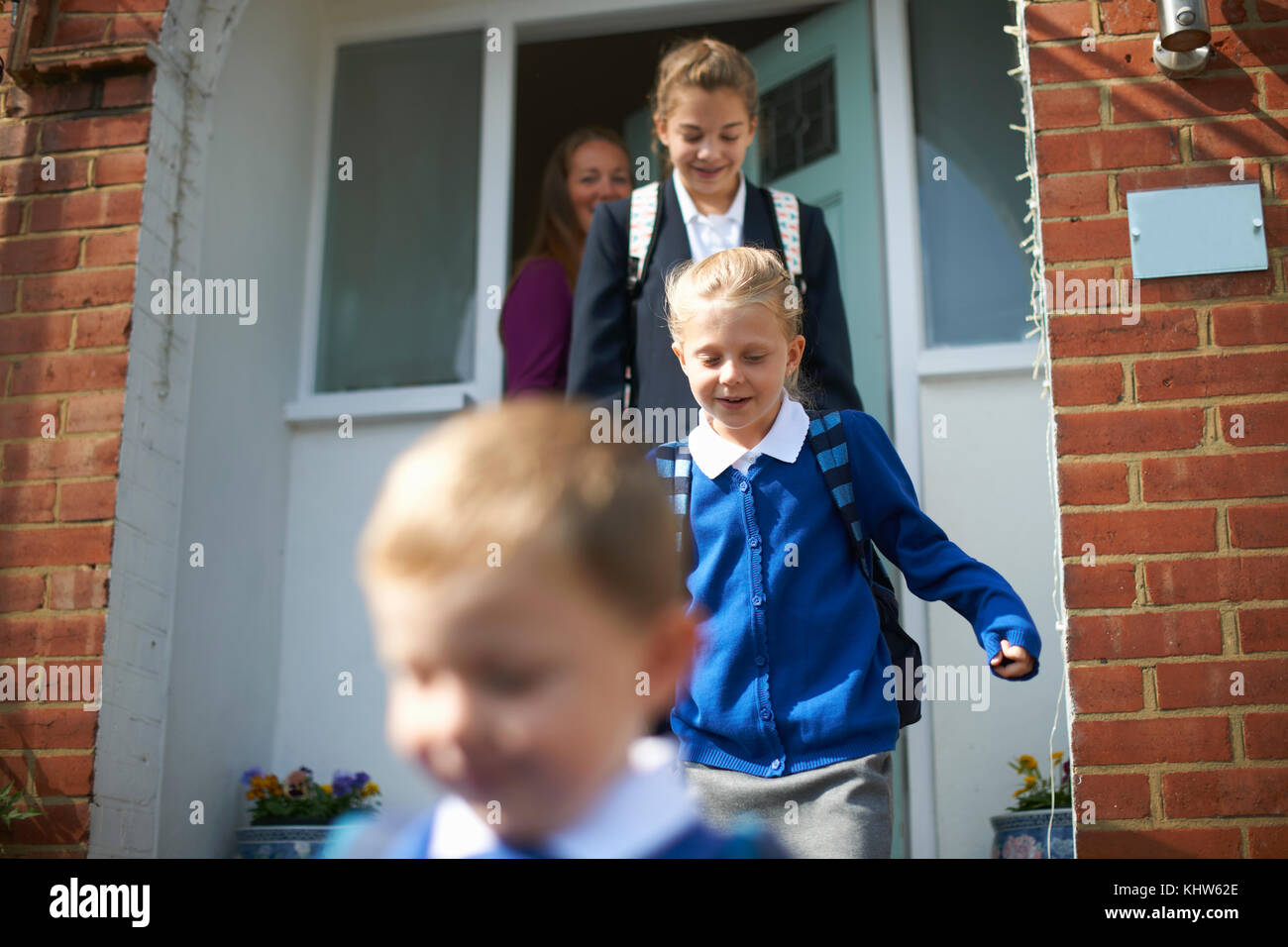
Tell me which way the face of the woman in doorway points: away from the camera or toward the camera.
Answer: toward the camera

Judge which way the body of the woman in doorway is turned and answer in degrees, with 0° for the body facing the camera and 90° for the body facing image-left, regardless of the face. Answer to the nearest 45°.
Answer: approximately 315°

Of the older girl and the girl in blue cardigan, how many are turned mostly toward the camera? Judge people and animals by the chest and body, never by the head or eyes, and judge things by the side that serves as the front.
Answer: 2

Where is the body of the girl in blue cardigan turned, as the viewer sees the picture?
toward the camera

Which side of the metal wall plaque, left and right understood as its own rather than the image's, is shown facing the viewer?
front

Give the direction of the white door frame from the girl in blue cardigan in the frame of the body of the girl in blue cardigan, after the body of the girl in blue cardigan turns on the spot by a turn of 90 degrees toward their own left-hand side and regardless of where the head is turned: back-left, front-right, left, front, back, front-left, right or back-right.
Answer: left

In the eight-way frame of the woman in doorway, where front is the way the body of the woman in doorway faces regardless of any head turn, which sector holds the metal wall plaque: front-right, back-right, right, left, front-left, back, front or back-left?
front

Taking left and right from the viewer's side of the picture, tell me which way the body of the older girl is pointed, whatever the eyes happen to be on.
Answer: facing the viewer

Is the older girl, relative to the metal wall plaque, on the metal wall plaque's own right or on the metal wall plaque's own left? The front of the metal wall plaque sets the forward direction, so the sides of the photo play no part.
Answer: on the metal wall plaque's own right

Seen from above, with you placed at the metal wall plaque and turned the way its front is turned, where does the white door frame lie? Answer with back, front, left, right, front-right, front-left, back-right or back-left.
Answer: back-right

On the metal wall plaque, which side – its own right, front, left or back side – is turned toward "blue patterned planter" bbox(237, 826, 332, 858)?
right

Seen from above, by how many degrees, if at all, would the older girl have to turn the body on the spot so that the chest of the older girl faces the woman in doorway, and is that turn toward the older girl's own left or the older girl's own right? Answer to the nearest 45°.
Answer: approximately 135° to the older girl's own right

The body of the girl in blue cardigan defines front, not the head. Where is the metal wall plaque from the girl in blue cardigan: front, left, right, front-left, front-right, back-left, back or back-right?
back-left
